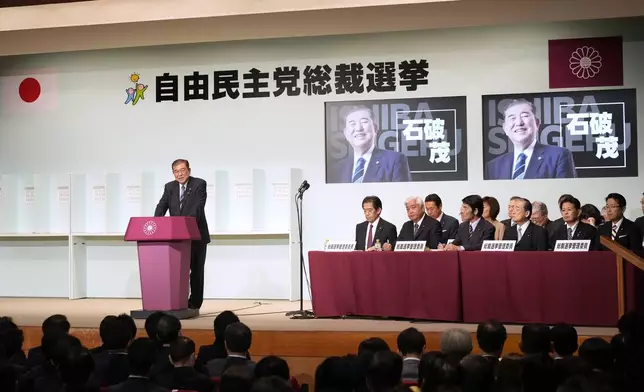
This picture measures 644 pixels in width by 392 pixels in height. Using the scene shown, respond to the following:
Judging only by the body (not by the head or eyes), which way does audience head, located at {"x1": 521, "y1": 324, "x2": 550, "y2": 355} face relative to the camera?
away from the camera

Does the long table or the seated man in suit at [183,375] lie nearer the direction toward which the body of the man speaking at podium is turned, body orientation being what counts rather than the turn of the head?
the seated man in suit

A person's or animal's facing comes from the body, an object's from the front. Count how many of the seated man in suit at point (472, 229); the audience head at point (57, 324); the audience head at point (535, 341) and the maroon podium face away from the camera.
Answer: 2

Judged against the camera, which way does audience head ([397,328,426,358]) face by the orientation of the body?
away from the camera

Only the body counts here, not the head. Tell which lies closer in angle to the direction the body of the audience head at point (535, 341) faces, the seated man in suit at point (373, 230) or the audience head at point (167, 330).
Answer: the seated man in suit

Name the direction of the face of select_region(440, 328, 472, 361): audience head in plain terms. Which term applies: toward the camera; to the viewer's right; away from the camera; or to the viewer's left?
away from the camera

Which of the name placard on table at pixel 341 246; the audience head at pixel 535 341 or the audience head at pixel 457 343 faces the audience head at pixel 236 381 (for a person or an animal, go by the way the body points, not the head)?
the name placard on table

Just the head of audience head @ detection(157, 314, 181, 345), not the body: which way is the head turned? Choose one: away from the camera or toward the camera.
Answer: away from the camera

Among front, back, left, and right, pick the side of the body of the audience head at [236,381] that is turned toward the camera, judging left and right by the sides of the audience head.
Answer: back

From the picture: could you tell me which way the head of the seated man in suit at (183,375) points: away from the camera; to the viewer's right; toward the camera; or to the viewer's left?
away from the camera
